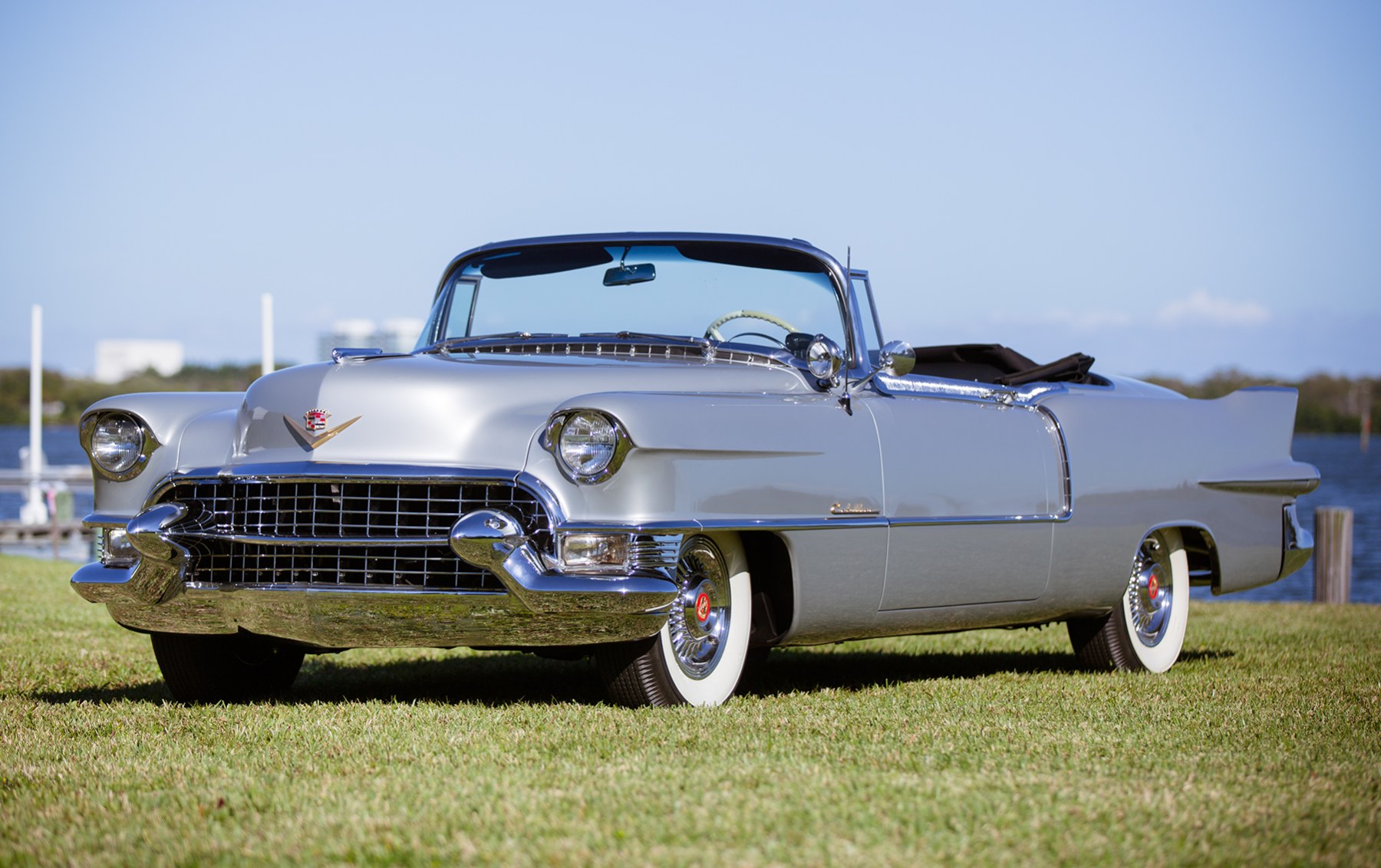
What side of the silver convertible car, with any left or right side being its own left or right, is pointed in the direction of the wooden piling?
back

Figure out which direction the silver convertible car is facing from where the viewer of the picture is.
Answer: facing the viewer and to the left of the viewer

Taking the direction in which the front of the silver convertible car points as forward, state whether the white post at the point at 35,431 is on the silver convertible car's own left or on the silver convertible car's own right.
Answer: on the silver convertible car's own right
